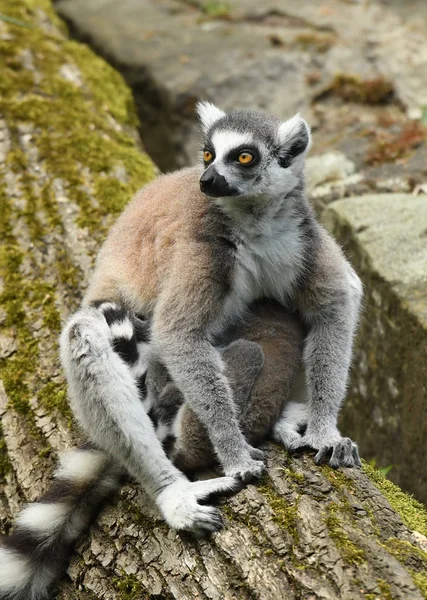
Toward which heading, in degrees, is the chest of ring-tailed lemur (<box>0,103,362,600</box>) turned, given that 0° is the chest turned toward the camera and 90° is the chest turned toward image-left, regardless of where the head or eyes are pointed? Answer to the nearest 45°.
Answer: approximately 315°
